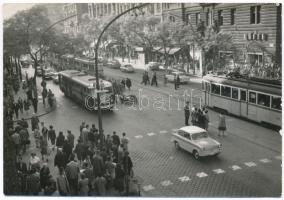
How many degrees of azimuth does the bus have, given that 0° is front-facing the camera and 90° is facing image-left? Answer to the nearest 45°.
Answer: approximately 315°

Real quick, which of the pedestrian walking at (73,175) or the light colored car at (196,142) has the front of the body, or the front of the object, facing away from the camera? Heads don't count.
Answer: the pedestrian walking

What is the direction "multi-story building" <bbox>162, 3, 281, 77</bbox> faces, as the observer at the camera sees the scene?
facing the viewer and to the left of the viewer

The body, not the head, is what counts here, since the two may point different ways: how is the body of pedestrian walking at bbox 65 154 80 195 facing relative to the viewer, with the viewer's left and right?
facing away from the viewer

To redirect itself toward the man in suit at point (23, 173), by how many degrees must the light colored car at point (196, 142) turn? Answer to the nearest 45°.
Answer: approximately 90° to its right

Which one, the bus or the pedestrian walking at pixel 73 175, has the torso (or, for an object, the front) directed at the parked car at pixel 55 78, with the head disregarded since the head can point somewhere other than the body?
the pedestrian walking

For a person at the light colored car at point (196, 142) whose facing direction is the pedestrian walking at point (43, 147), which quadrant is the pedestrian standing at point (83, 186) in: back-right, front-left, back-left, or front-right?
front-left

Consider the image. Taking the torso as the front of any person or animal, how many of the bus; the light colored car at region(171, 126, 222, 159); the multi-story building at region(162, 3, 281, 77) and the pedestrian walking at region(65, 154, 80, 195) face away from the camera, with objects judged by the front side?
1

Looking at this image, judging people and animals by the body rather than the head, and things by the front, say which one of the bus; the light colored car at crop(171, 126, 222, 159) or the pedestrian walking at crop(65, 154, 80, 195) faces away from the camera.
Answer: the pedestrian walking

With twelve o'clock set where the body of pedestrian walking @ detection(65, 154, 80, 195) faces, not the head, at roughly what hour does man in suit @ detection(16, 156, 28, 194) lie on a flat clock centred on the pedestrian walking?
The man in suit is roughly at 10 o'clock from the pedestrian walking.

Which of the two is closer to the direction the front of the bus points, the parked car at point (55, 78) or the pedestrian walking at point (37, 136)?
the pedestrian walking

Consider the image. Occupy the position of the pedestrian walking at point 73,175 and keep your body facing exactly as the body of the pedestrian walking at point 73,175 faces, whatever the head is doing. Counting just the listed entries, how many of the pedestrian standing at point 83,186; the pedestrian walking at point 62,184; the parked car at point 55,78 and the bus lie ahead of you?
2

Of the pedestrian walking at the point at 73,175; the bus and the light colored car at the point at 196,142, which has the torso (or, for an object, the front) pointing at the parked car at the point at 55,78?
the pedestrian walking

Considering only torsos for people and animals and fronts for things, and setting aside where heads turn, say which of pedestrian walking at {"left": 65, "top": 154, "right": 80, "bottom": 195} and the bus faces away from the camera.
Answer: the pedestrian walking

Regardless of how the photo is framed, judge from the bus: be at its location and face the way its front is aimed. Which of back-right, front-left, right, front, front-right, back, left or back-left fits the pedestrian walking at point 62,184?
front-right

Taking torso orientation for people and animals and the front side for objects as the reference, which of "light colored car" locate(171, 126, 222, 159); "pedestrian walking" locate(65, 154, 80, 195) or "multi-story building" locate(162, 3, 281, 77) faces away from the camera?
the pedestrian walking

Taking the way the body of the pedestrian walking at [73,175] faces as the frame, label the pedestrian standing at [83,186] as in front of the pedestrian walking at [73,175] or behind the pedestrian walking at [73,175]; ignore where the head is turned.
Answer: behind

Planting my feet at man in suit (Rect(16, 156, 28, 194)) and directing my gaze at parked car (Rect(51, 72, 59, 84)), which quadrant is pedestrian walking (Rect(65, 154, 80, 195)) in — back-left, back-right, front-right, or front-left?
back-right
